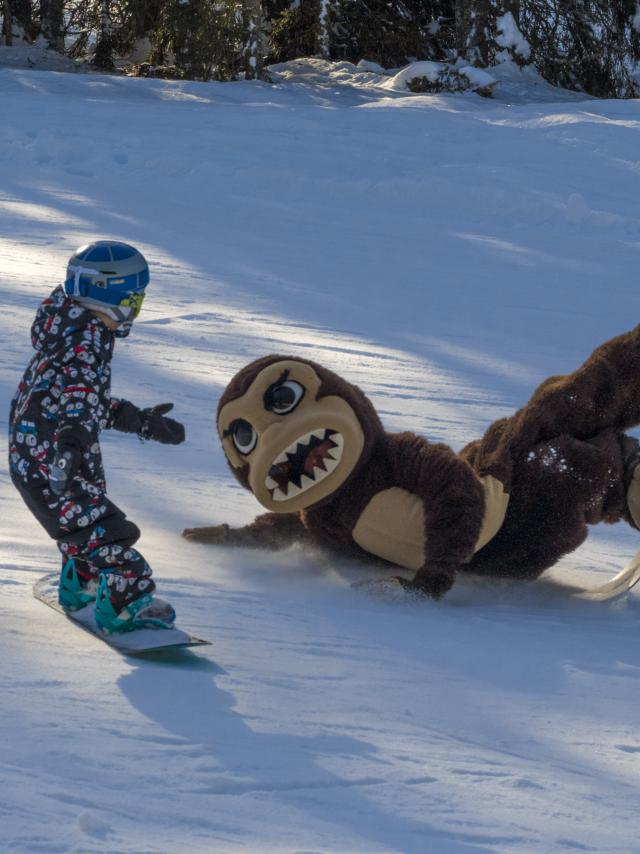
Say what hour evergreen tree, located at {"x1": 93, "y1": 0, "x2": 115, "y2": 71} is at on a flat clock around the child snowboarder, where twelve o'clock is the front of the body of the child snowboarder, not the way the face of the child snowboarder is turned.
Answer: The evergreen tree is roughly at 9 o'clock from the child snowboarder.

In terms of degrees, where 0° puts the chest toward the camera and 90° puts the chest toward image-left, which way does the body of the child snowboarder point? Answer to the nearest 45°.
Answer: approximately 270°

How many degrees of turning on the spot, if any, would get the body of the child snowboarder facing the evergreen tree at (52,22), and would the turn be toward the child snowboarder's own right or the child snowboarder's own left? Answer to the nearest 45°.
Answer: approximately 90° to the child snowboarder's own left

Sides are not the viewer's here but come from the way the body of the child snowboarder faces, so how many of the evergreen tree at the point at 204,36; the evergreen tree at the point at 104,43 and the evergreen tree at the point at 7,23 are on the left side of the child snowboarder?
3

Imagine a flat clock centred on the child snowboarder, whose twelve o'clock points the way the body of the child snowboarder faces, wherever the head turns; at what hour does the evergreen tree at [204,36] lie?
The evergreen tree is roughly at 9 o'clock from the child snowboarder.

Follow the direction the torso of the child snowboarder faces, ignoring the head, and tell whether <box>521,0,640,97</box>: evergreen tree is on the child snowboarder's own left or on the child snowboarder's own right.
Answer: on the child snowboarder's own left

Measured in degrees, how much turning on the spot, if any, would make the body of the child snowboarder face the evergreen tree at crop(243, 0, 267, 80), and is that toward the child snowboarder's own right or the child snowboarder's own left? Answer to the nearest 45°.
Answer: approximately 90° to the child snowboarder's own left

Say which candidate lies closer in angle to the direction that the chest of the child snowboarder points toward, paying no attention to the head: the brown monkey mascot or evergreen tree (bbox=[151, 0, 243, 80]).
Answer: the brown monkey mascot

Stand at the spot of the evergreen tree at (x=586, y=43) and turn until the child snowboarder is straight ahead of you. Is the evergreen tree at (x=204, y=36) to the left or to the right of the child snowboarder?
right

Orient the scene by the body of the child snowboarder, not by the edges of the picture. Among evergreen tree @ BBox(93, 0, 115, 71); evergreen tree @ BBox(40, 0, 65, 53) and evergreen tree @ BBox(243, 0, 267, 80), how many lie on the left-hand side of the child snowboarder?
3

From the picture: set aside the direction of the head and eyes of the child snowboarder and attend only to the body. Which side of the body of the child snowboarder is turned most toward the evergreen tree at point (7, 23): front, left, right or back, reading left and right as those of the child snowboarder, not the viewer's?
left

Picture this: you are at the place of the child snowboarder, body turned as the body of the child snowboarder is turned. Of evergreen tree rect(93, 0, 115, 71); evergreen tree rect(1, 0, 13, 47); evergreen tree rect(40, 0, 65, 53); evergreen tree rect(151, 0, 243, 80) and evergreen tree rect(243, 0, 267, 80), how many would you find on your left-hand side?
5
